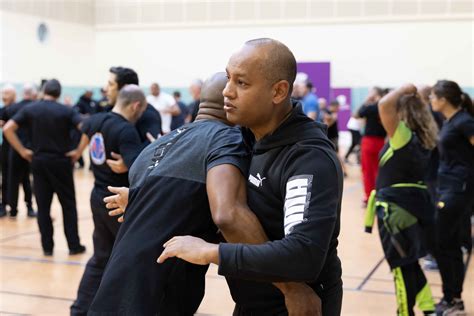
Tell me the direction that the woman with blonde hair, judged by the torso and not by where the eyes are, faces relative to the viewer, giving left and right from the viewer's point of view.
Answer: facing away from the viewer and to the left of the viewer

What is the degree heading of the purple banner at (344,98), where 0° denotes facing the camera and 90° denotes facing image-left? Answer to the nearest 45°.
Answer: approximately 0°

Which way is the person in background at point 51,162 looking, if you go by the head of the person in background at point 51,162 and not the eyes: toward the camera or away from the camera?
away from the camera

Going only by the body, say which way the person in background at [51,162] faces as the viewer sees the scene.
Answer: away from the camera

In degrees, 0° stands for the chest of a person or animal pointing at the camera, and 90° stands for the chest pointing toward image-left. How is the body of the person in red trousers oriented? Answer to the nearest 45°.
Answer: approximately 90°

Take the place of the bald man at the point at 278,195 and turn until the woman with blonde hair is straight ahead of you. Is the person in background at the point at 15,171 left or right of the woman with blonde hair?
left

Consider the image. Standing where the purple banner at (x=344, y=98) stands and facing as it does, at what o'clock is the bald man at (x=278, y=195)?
The bald man is roughly at 12 o'clock from the purple banner.

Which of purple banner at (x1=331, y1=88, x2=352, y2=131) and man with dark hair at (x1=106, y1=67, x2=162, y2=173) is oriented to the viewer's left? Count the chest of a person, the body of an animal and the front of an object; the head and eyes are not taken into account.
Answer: the man with dark hair

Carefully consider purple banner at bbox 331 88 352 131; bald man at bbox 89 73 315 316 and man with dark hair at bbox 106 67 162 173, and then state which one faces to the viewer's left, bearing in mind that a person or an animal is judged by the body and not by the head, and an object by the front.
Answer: the man with dark hair

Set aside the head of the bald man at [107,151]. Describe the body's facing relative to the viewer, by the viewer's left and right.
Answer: facing away from the viewer and to the right of the viewer

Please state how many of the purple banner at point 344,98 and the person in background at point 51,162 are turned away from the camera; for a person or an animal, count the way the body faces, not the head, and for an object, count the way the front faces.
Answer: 1

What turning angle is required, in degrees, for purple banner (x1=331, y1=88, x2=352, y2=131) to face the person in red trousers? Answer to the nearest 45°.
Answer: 0° — it already faces them

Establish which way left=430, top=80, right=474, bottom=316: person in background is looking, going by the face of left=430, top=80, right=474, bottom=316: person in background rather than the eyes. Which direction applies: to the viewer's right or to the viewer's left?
to the viewer's left
